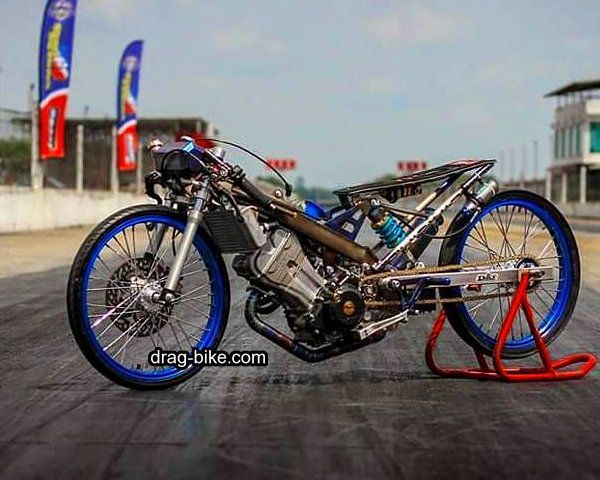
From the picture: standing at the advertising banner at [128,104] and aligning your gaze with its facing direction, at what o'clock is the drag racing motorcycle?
The drag racing motorcycle is roughly at 12 o'clock from the advertising banner.

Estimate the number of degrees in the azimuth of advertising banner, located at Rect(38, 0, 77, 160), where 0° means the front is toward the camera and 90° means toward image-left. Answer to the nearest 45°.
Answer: approximately 0°

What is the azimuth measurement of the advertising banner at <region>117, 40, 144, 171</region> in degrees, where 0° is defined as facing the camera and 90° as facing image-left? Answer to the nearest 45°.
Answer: approximately 0°

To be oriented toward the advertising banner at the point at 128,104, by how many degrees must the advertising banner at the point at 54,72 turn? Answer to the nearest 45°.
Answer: approximately 180°

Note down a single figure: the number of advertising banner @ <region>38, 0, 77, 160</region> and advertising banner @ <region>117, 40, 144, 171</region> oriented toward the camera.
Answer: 2
